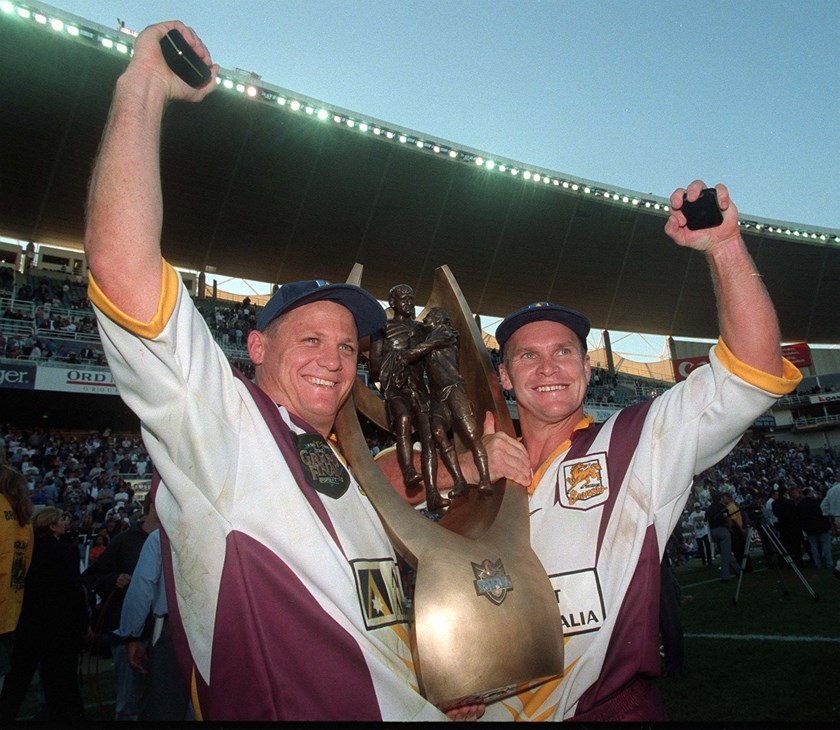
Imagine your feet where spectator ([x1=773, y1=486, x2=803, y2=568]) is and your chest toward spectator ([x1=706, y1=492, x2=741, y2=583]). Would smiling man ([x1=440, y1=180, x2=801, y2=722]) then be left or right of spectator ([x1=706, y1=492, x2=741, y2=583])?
left

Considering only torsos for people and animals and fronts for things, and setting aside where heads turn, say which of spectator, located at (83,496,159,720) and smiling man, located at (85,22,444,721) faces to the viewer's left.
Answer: the spectator

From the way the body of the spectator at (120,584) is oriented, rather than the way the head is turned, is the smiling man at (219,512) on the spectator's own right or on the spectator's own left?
on the spectator's own left

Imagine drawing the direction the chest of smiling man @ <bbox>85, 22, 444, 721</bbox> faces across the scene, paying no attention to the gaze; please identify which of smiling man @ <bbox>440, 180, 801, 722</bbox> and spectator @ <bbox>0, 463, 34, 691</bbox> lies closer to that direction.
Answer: the smiling man

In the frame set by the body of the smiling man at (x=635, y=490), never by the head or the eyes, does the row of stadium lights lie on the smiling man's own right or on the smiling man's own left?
on the smiling man's own right

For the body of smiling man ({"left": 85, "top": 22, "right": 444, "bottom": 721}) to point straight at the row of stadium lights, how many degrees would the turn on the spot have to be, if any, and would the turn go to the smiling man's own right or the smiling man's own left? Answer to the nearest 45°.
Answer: approximately 135° to the smiling man's own left

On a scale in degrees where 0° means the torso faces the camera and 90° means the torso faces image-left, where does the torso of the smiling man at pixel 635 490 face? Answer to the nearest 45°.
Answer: approximately 45°

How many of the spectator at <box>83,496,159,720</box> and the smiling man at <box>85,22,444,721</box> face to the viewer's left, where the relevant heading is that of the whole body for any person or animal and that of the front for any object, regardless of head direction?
1
